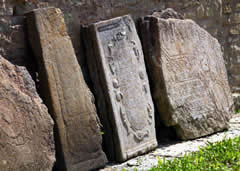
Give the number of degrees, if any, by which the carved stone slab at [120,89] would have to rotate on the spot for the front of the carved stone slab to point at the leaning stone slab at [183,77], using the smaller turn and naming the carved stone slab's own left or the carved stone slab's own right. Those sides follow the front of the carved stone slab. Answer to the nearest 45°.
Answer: approximately 90° to the carved stone slab's own left

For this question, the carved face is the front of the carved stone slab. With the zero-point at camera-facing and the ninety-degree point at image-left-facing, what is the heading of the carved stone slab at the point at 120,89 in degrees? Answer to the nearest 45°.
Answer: approximately 315°

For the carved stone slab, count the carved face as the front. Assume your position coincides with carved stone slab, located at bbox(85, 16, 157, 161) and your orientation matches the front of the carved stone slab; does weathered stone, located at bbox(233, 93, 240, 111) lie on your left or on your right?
on your left

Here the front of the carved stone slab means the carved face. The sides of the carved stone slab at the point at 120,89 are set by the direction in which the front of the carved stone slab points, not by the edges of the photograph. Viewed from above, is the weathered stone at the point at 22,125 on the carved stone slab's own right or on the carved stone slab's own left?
on the carved stone slab's own right
